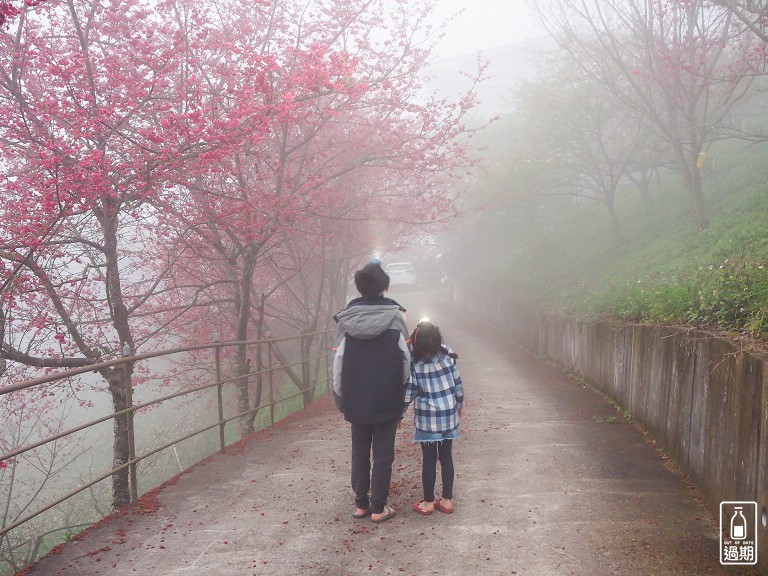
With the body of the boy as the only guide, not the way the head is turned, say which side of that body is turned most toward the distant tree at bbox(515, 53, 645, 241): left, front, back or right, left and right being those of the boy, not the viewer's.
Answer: front

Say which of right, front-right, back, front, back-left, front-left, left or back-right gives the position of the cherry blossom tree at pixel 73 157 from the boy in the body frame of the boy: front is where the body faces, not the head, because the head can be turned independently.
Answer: front-left

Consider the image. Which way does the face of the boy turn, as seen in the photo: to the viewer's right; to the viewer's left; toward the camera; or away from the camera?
away from the camera

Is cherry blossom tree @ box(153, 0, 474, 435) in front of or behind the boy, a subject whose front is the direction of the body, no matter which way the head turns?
in front

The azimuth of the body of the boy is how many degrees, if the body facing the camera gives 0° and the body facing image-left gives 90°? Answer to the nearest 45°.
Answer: approximately 180°
